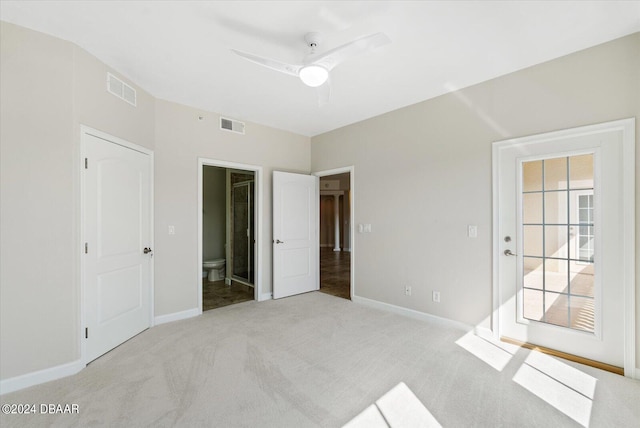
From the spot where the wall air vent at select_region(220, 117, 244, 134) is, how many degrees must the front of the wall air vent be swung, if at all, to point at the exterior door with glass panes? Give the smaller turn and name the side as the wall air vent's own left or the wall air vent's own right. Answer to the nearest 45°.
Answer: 0° — it already faces it

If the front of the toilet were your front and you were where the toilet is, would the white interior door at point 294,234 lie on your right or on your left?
on your left

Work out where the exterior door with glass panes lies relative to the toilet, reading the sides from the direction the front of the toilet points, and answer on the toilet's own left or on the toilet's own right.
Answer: on the toilet's own left

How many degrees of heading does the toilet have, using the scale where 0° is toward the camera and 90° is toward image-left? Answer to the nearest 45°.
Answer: approximately 45°
